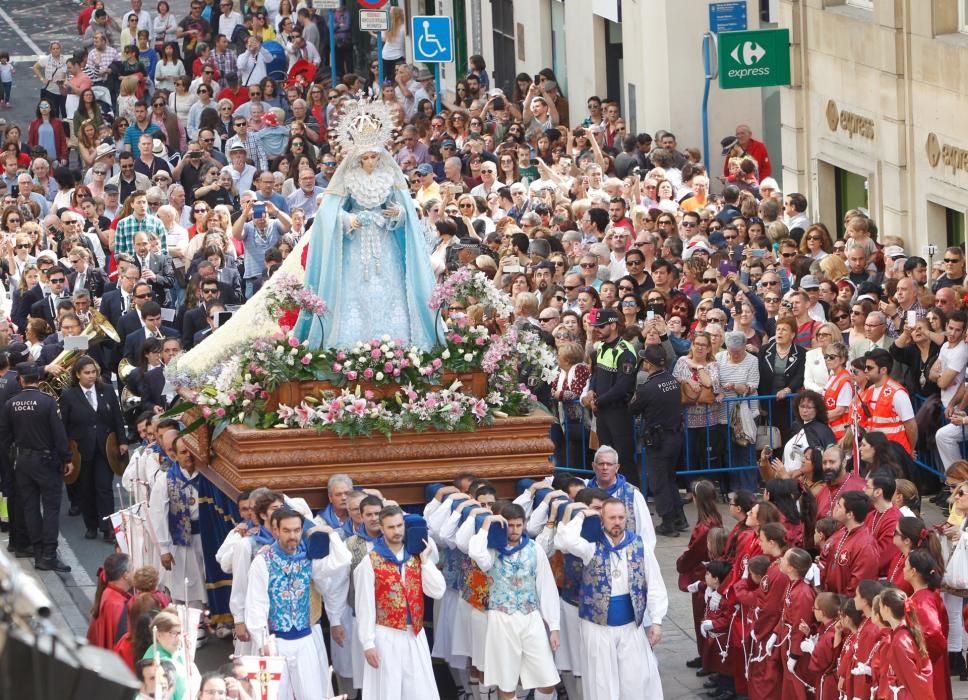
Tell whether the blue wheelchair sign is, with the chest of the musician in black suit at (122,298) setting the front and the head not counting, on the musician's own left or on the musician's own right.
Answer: on the musician's own left

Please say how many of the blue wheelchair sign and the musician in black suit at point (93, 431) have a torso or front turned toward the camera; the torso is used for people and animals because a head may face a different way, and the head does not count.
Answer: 2

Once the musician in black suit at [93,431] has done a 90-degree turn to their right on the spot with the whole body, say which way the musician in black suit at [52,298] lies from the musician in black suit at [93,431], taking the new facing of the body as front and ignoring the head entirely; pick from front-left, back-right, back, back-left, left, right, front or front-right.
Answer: right

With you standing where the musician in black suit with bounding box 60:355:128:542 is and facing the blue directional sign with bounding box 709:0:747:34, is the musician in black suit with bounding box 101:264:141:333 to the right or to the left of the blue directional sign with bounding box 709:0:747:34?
left

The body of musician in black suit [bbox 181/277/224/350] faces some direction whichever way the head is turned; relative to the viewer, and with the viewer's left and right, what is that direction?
facing the viewer and to the right of the viewer

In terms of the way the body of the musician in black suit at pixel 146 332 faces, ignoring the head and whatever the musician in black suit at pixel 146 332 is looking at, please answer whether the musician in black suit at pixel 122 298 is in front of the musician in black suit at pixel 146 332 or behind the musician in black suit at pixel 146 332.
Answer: behind

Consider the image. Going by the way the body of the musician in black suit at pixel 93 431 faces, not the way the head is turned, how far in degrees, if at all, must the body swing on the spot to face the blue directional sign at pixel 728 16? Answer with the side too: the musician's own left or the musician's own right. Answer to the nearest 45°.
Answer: approximately 135° to the musician's own left

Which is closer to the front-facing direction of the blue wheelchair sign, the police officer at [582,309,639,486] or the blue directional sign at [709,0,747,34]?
the police officer

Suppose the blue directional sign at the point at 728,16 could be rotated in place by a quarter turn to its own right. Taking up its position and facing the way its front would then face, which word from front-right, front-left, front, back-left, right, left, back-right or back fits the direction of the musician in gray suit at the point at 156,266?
front-left
